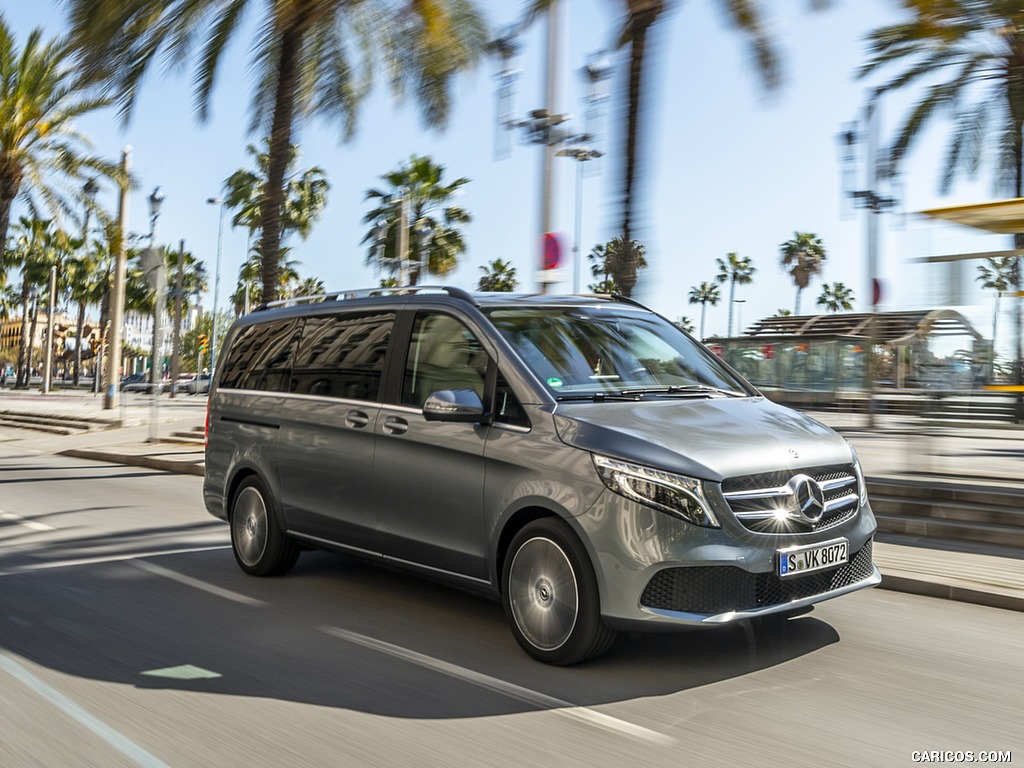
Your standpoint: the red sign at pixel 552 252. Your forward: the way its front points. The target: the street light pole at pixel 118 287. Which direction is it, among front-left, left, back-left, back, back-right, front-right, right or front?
back-right

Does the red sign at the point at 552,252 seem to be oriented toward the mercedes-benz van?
yes

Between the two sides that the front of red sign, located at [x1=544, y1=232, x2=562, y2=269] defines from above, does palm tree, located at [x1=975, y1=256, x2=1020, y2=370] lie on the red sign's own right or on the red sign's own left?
on the red sign's own left

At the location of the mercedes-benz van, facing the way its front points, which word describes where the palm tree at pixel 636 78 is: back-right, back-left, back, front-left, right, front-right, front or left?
back-left

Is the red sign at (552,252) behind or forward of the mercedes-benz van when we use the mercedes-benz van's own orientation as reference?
behind

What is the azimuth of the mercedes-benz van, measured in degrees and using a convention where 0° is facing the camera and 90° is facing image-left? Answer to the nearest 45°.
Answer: approximately 315°

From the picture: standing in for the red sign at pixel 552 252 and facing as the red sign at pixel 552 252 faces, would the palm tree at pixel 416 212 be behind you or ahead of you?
behind

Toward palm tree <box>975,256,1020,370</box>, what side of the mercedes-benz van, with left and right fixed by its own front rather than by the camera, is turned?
left

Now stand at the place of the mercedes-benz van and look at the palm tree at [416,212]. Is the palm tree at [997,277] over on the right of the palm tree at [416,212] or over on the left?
right

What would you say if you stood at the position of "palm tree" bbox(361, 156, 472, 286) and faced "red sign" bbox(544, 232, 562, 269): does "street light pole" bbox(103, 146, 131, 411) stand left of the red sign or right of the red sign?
right
